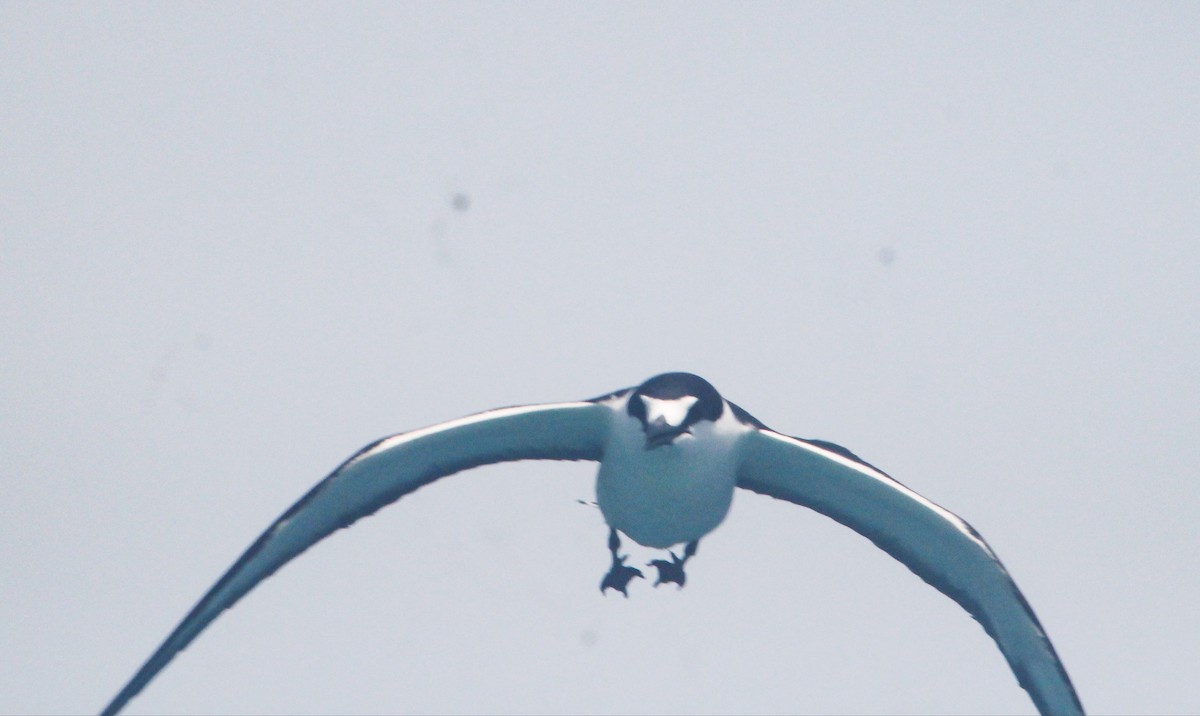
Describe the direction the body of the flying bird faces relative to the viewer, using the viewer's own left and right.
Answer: facing the viewer
